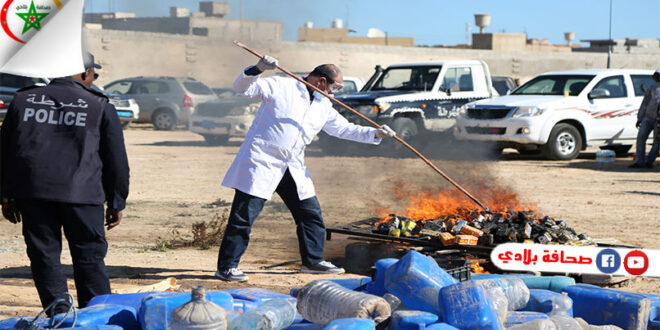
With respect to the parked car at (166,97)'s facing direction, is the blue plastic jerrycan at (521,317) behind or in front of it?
behind

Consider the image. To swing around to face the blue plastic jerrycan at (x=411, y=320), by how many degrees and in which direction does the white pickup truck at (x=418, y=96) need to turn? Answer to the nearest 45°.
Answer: approximately 45° to its left

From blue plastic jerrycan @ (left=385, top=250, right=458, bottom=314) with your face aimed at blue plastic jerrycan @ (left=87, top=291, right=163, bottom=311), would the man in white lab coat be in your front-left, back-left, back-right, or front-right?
front-right

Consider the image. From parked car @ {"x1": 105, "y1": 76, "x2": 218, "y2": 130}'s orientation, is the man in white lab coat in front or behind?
behind

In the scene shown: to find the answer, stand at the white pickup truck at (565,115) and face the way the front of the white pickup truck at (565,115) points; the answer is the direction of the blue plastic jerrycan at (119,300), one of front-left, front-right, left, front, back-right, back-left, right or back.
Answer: front-left

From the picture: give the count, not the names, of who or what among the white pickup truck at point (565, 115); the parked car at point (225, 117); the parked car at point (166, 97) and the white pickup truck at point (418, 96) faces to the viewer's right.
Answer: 0

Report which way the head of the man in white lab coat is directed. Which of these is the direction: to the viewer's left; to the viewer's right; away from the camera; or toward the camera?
to the viewer's right

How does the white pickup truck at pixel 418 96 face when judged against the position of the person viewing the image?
facing the viewer and to the left of the viewer

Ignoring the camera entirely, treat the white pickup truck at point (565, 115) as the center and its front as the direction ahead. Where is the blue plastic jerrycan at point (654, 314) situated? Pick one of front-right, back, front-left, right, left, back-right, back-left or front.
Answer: front-left

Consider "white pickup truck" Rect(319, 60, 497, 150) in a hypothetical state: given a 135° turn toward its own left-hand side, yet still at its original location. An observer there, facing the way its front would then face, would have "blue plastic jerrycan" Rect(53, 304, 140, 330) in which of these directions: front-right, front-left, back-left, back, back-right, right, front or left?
right

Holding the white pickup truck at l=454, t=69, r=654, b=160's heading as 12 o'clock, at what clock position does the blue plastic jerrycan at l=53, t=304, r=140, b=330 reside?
The blue plastic jerrycan is roughly at 11 o'clock from the white pickup truck.

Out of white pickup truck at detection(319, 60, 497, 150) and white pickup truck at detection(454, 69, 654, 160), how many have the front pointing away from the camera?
0

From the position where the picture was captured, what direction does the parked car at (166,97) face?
facing away from the viewer and to the left of the viewer

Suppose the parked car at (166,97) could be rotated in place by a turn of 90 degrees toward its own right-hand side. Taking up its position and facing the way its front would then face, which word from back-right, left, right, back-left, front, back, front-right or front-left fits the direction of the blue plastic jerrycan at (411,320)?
back-right
